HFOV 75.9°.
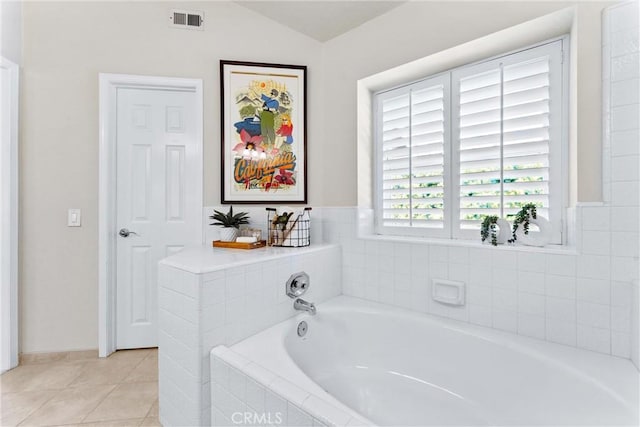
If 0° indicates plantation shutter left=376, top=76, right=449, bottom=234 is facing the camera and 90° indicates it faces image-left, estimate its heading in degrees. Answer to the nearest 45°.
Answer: approximately 45°

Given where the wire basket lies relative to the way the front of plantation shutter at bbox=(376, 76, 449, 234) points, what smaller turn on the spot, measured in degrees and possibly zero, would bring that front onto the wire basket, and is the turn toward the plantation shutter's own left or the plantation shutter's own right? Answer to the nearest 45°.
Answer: approximately 45° to the plantation shutter's own right

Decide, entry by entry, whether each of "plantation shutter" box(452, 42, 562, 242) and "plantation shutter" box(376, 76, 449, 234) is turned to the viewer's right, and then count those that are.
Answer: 0

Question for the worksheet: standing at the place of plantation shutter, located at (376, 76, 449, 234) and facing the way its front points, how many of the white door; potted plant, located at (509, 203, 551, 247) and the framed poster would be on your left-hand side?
1

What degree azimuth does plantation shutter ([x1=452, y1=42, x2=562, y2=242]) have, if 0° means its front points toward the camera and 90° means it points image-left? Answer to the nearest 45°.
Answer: approximately 45°

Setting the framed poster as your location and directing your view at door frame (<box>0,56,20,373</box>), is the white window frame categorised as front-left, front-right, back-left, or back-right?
back-left
